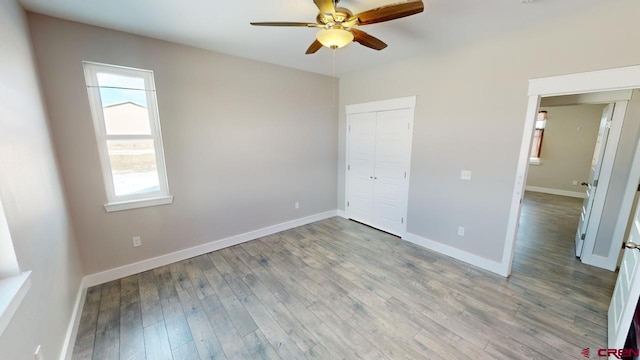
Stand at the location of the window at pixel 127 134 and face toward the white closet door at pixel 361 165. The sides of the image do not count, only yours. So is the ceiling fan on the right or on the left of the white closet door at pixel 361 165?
right

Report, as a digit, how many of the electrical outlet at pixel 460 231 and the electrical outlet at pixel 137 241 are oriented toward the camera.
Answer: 2

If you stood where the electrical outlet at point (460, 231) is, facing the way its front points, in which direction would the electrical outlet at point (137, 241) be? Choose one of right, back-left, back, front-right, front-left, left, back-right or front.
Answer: front-right

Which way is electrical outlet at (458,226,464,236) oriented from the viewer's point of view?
toward the camera

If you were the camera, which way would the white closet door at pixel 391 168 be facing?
facing the viewer and to the left of the viewer

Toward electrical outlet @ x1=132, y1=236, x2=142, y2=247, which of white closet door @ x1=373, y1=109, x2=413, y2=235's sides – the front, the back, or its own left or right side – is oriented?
front

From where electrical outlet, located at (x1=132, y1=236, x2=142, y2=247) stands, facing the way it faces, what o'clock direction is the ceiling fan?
The ceiling fan is roughly at 11 o'clock from the electrical outlet.

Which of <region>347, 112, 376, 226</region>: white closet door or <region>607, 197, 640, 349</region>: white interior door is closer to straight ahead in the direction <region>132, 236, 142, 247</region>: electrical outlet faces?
the white interior door

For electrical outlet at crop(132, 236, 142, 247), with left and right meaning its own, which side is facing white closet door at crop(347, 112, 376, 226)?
left

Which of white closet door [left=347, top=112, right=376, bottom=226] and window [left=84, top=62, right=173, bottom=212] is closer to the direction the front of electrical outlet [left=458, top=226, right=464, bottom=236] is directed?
the window

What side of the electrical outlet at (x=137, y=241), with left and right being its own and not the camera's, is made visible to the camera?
front

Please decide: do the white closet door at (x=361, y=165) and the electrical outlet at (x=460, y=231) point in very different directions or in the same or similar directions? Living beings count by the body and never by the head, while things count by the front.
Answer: same or similar directions
